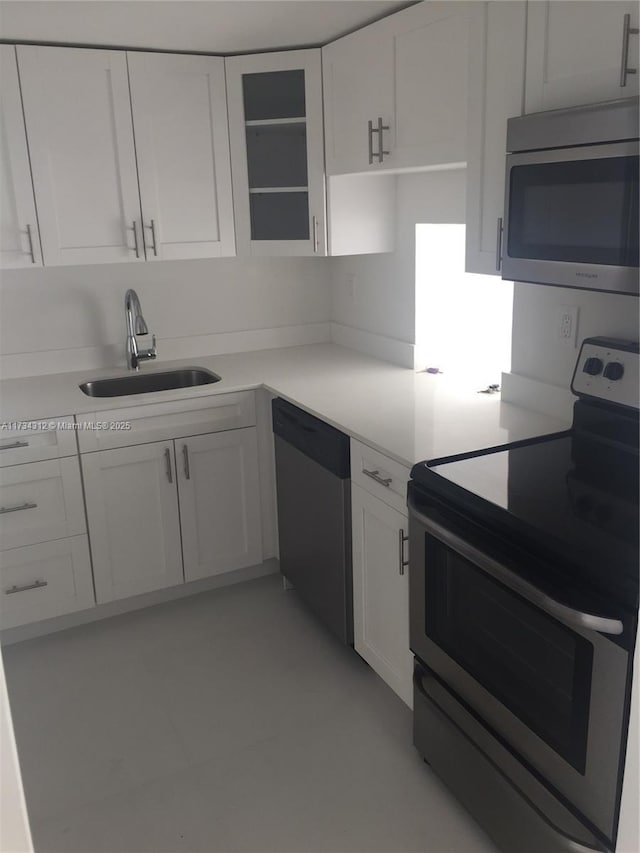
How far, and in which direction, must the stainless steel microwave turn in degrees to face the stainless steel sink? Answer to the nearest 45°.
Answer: approximately 90° to its right

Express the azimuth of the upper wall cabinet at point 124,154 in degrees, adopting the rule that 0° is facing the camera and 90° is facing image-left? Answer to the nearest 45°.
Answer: approximately 0°

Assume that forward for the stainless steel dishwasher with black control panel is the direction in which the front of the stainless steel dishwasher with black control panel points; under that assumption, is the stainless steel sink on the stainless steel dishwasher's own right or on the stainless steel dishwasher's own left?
on the stainless steel dishwasher's own right

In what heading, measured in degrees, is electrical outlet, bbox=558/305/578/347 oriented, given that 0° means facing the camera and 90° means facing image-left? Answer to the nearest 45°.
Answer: approximately 45°

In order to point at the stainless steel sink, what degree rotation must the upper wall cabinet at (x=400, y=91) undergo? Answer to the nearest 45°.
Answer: approximately 90° to its right

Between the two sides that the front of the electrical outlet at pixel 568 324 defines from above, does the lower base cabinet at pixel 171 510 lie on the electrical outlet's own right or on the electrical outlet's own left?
on the electrical outlet's own right

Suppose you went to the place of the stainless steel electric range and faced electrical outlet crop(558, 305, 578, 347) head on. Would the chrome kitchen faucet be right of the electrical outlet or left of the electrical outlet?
left

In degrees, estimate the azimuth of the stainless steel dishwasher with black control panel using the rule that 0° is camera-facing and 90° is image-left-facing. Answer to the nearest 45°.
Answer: approximately 45°

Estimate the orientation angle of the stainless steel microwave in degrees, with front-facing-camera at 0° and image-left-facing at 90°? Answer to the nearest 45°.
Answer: approximately 45°

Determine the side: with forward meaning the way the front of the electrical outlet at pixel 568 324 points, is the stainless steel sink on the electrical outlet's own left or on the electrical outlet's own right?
on the electrical outlet's own right
